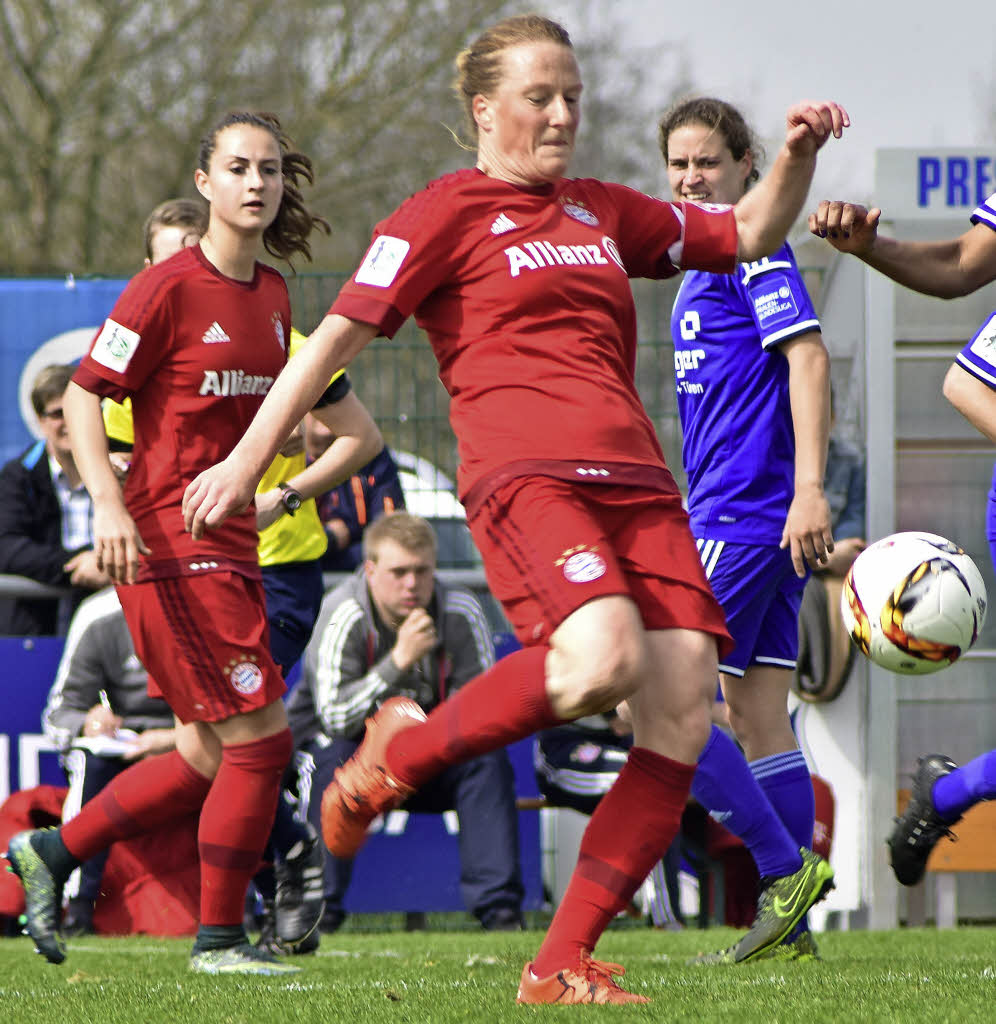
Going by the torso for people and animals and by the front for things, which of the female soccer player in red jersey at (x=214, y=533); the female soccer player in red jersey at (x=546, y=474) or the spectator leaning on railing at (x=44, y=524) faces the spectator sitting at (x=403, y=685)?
the spectator leaning on railing at (x=44, y=524)

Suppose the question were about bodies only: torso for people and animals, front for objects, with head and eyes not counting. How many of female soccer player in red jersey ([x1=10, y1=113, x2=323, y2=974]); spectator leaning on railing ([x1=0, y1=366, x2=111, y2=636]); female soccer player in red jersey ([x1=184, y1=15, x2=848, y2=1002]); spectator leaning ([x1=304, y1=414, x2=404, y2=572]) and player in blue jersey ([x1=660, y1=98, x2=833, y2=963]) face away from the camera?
0

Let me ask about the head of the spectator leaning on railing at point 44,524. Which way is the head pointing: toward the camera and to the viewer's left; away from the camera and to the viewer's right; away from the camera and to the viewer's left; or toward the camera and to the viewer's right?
toward the camera and to the viewer's right

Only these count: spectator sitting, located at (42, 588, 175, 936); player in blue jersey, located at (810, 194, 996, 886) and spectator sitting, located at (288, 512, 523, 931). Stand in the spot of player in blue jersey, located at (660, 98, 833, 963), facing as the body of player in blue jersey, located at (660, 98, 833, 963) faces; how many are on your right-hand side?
2

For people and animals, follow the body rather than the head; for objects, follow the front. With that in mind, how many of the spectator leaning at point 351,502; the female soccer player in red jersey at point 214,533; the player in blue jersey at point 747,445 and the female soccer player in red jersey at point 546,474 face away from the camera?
0

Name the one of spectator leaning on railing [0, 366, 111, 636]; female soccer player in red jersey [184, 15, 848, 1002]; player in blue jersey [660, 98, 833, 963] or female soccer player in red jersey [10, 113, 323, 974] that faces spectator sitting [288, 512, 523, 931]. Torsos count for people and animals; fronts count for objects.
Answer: spectator leaning on railing [0, 366, 111, 636]

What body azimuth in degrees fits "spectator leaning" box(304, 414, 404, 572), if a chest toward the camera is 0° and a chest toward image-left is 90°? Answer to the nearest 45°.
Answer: approximately 45°

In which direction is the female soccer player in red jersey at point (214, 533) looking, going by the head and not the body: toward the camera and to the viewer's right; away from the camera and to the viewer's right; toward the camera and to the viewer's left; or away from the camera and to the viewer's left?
toward the camera and to the viewer's right

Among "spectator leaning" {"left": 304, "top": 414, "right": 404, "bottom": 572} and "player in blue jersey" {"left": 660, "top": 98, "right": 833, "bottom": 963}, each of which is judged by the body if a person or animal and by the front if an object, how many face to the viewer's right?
0

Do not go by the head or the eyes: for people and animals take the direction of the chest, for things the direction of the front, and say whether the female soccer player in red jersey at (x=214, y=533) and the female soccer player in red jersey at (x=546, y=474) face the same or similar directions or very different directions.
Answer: same or similar directions

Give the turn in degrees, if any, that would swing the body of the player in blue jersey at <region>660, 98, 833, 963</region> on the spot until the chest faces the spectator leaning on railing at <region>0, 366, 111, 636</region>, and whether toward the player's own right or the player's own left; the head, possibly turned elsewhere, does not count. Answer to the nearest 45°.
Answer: approximately 90° to the player's own right

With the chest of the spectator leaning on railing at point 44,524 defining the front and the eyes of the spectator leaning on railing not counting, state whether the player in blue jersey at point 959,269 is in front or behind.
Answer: in front

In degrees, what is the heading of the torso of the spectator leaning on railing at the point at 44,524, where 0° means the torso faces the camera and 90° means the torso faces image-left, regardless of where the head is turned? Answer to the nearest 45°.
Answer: approximately 315°

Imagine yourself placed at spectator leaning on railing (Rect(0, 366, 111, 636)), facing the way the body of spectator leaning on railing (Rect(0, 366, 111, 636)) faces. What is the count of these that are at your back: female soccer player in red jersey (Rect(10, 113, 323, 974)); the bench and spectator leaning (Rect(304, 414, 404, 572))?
0
